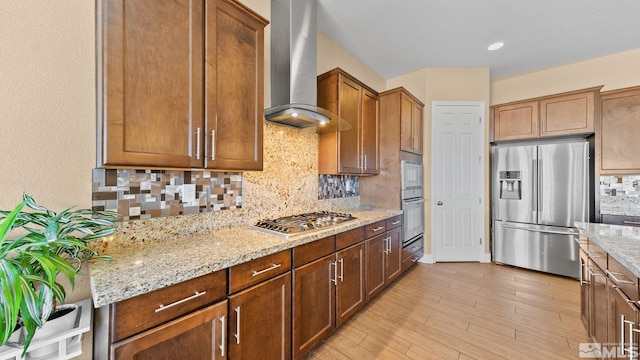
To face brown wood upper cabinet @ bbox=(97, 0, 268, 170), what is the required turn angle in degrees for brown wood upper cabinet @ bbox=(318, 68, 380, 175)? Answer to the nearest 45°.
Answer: approximately 90° to its right

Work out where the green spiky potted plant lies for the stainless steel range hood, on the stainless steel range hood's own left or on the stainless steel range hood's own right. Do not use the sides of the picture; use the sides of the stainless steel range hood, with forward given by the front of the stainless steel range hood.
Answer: on the stainless steel range hood's own right

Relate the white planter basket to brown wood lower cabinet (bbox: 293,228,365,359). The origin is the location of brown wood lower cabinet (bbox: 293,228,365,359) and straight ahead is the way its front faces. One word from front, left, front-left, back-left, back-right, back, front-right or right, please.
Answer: right

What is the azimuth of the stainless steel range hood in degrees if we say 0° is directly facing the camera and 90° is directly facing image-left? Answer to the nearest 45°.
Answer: approximately 315°

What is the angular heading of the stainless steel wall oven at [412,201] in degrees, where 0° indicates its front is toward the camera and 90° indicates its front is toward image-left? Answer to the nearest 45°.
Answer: approximately 315°

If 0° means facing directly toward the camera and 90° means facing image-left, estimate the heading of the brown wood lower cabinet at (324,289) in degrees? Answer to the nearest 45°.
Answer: approximately 315°
